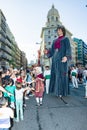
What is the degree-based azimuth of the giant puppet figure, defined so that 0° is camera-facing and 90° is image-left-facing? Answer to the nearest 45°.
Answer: approximately 45°
